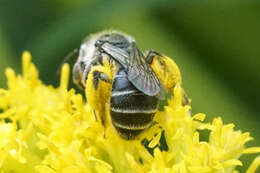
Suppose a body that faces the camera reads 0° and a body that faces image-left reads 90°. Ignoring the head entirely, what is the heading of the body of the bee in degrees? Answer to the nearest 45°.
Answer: approximately 135°
